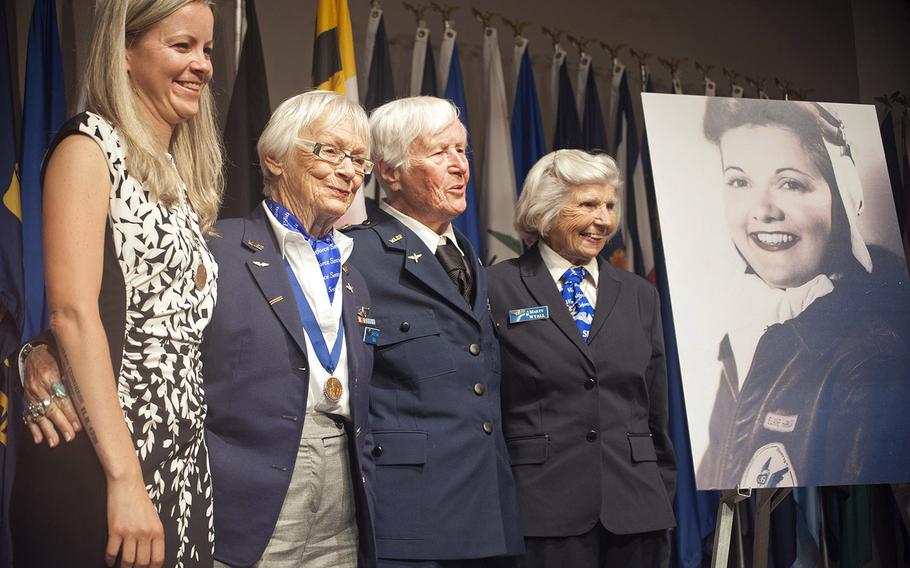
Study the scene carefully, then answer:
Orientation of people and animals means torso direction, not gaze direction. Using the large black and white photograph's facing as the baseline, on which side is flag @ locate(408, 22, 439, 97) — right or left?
on its right

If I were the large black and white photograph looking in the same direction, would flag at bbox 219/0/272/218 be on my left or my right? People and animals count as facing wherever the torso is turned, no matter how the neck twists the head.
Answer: on my right

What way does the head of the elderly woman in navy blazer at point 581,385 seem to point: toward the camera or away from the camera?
toward the camera

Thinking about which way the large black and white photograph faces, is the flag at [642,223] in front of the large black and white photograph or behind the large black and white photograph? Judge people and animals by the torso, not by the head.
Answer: behind

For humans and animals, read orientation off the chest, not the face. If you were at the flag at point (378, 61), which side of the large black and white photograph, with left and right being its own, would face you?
right

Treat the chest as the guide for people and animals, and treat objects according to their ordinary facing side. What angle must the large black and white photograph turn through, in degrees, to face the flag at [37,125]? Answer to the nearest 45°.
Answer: approximately 90° to its right

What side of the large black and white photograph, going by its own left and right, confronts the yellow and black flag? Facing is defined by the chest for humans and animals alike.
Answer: right

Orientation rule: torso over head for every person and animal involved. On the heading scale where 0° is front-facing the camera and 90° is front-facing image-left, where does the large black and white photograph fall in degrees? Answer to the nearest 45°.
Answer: approximately 0°

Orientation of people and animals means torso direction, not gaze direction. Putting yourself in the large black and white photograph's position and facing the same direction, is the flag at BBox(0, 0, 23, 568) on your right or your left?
on your right

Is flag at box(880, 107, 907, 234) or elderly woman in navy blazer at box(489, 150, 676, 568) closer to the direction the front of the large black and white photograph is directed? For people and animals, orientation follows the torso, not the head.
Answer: the elderly woman in navy blazer

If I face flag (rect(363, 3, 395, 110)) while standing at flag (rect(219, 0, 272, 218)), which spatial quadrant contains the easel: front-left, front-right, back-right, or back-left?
front-right
